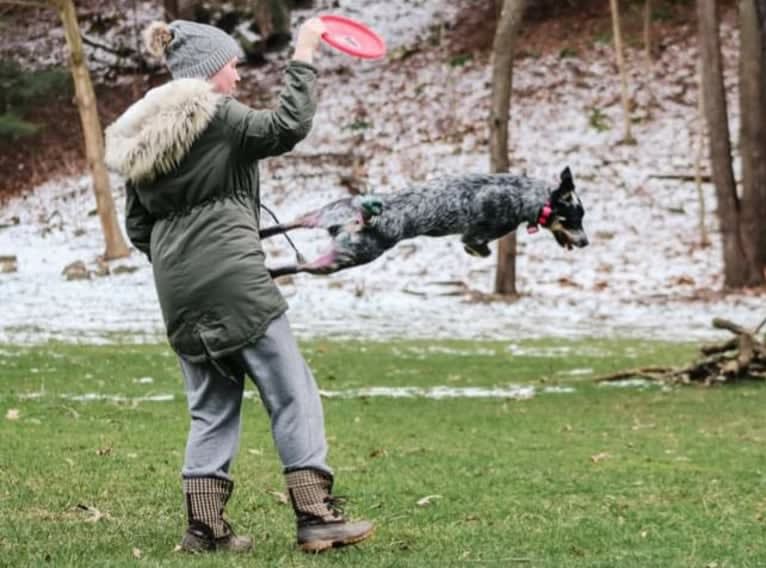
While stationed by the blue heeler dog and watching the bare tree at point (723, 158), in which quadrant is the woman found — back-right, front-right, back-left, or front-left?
back-left

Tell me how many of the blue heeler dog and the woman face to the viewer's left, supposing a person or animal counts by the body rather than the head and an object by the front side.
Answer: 0

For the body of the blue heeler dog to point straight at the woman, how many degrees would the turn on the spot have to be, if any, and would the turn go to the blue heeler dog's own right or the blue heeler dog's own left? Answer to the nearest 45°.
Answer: approximately 180°

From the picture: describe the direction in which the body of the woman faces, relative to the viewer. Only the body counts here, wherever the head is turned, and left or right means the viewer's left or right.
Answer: facing away from the viewer and to the right of the viewer

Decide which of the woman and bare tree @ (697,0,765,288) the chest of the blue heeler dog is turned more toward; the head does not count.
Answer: the bare tree

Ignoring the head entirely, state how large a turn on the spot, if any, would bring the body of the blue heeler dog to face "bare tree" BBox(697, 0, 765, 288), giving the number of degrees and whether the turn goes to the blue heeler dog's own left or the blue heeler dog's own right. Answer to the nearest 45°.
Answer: approximately 90° to the blue heeler dog's own left

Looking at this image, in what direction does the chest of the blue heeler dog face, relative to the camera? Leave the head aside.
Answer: to the viewer's right

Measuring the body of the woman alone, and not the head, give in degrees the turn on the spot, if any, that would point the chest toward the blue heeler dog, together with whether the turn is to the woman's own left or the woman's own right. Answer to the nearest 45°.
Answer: approximately 45° to the woman's own right
